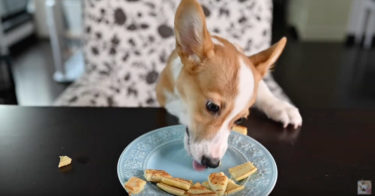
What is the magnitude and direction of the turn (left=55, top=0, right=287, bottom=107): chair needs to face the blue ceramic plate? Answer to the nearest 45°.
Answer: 0° — it already faces it

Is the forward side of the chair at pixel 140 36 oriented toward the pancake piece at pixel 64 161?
yes

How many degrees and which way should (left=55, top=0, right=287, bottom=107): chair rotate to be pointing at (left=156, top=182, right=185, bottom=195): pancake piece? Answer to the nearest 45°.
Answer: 0° — it already faces it

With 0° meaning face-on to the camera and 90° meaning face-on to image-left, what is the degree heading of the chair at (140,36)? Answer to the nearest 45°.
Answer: approximately 0°

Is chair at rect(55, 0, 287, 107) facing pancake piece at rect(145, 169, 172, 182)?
yes

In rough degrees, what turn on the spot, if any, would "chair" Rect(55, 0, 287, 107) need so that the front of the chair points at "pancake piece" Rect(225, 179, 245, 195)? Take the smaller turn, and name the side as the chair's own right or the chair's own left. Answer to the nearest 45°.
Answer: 0° — it already faces it

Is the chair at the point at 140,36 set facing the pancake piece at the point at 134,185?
yes
